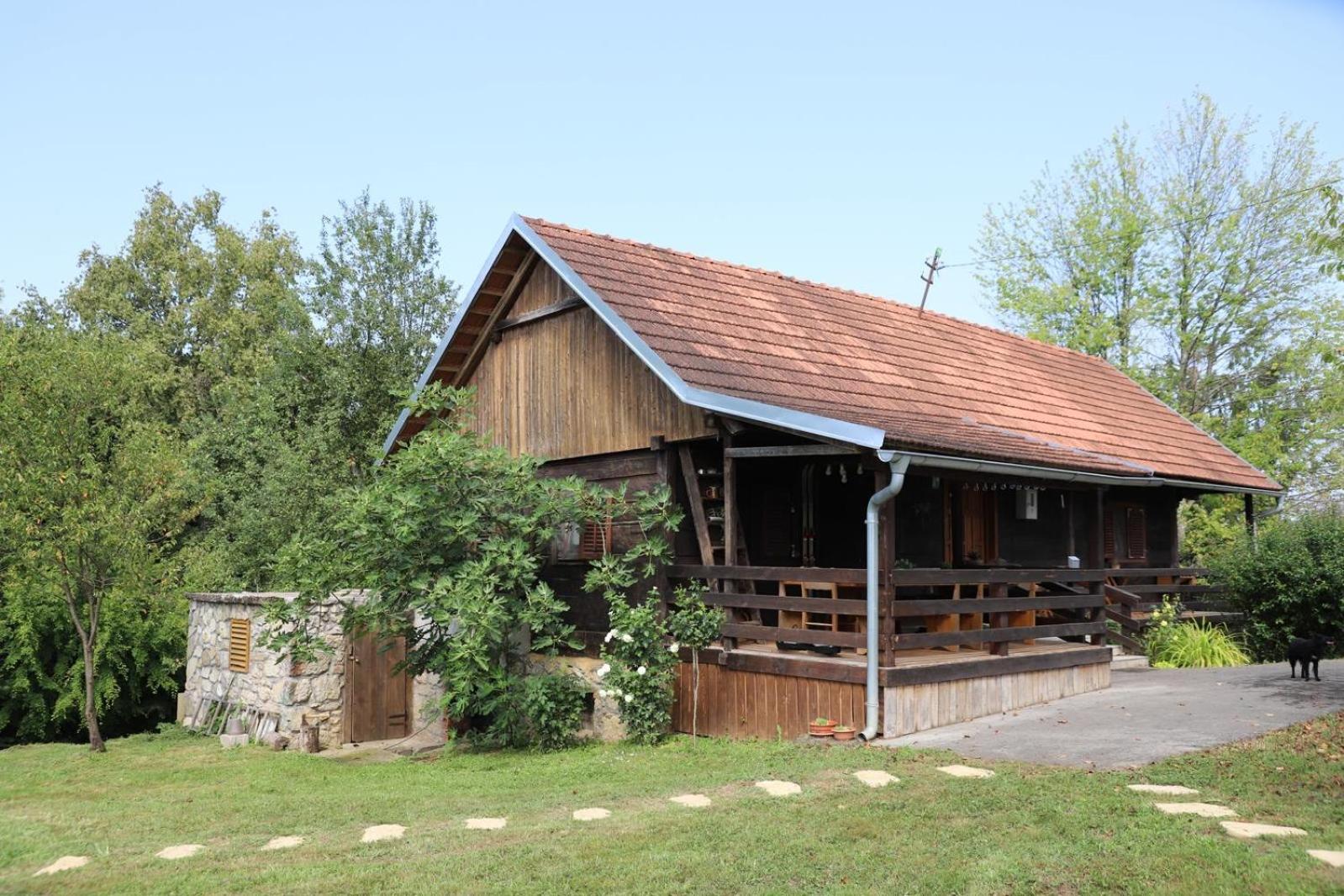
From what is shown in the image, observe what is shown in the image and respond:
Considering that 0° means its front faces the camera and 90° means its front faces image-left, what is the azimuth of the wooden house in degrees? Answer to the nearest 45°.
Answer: approximately 315°

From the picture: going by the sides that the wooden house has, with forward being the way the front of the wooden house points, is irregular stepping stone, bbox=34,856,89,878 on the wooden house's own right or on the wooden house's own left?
on the wooden house's own right

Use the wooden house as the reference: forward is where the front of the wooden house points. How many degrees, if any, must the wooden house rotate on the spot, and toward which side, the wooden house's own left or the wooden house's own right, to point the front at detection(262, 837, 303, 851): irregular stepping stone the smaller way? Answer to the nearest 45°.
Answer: approximately 90° to the wooden house's own right

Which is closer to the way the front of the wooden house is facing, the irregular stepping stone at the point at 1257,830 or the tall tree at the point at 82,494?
the irregular stepping stone

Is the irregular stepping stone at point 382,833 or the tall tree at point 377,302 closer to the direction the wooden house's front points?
the irregular stepping stone

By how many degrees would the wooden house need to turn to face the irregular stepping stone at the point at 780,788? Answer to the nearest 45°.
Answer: approximately 45° to its right

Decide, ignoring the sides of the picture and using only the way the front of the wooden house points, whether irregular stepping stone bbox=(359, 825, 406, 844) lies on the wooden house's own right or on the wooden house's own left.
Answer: on the wooden house's own right

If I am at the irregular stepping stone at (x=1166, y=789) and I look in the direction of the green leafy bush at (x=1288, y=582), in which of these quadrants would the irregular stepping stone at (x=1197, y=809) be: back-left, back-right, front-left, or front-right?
back-right

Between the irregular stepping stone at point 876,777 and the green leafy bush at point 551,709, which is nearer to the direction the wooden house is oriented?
the irregular stepping stone

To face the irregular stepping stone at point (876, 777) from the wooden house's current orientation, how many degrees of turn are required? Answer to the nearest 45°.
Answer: approximately 45° to its right

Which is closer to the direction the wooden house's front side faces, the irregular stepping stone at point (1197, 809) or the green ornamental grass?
the irregular stepping stone

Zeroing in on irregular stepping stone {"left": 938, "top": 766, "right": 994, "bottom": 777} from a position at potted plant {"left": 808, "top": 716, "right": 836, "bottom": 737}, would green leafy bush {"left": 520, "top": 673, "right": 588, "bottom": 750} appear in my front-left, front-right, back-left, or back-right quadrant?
back-right

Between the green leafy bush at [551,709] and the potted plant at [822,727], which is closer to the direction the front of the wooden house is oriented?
the potted plant
